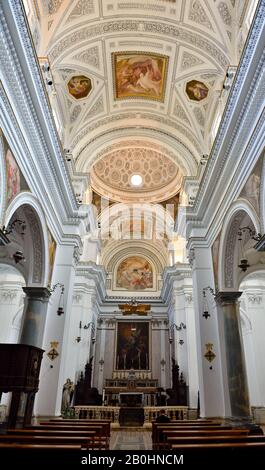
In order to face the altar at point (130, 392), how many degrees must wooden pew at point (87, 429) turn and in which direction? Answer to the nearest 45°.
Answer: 0° — it already faces it

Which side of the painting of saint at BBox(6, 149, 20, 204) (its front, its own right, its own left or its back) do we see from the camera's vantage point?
right

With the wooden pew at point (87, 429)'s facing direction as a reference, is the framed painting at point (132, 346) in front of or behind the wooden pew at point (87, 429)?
in front

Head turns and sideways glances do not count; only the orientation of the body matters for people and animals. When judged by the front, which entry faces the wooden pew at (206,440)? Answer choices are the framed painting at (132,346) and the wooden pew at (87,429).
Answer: the framed painting

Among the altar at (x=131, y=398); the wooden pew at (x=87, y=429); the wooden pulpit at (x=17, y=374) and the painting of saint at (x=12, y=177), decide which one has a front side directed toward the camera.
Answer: the altar

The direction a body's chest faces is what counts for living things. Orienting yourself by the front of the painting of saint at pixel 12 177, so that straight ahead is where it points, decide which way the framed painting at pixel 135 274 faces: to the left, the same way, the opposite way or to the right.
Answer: to the right

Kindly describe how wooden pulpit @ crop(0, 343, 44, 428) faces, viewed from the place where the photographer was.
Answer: facing to the right of the viewer

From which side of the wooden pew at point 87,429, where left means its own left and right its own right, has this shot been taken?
back

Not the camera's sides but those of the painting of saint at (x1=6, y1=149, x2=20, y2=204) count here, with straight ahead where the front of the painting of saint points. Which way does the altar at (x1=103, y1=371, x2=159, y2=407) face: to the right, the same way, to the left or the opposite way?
to the right

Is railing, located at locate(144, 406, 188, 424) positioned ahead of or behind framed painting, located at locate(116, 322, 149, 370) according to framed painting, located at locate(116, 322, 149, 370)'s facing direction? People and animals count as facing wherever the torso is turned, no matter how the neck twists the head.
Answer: ahead
